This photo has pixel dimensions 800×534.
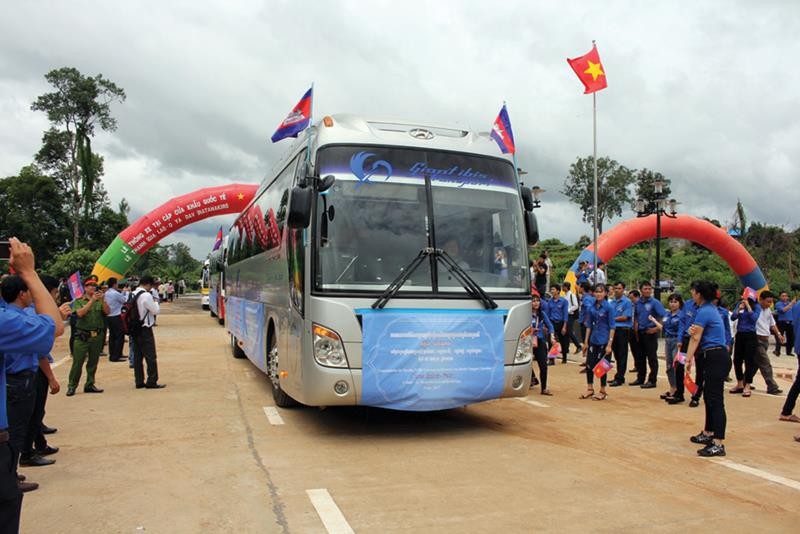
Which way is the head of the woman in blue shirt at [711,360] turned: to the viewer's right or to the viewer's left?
to the viewer's left

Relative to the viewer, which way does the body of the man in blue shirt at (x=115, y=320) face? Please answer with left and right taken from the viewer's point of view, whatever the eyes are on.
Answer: facing away from the viewer and to the right of the viewer

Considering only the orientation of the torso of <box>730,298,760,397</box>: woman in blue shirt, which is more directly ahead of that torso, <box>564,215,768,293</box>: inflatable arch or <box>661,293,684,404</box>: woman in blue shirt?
the woman in blue shirt

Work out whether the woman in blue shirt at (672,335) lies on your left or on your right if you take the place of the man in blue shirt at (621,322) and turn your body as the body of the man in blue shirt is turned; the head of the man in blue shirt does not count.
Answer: on your left

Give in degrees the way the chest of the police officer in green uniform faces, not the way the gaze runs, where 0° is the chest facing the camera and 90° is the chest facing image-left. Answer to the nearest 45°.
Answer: approximately 315°

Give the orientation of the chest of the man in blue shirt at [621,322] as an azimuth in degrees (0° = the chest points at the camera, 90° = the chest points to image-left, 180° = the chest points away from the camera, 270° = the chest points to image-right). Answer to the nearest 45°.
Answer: approximately 45°

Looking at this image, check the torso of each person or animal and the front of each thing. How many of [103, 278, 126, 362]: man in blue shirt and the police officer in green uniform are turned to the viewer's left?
0

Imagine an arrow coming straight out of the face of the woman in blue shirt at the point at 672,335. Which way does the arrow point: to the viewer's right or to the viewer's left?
to the viewer's left

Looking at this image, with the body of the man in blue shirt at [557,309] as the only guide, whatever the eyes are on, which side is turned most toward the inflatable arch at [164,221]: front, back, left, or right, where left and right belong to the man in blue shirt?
right
